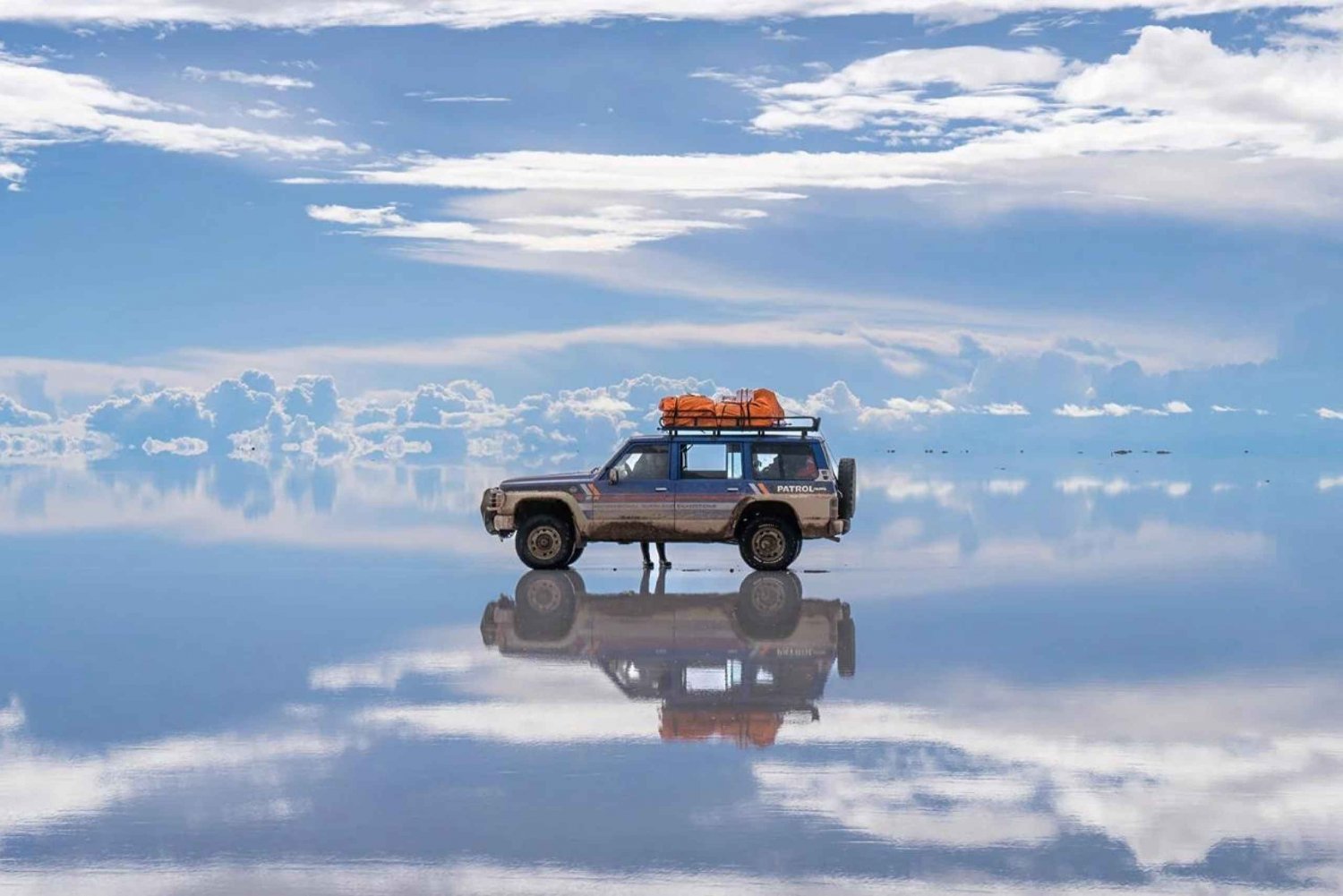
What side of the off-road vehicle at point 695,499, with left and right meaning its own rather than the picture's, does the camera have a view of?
left
